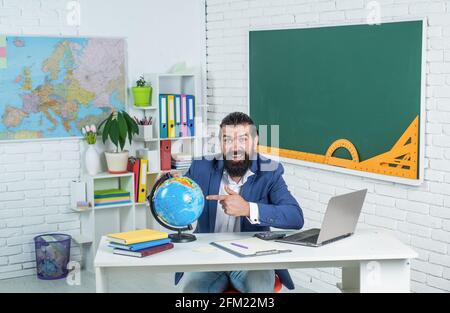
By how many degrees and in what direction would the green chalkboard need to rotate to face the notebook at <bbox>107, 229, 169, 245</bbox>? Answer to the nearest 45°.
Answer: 0° — it already faces it

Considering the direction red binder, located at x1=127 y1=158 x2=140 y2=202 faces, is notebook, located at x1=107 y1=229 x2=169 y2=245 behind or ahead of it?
ahead

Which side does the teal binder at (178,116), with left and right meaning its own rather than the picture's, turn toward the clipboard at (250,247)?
front

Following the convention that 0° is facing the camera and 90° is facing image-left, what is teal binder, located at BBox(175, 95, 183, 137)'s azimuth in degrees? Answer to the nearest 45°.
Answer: approximately 0°

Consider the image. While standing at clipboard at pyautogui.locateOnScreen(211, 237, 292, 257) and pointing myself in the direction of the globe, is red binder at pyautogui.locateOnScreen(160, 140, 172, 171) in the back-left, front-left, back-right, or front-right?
front-right

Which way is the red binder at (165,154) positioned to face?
toward the camera

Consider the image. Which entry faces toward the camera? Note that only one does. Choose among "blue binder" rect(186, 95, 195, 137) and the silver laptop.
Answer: the blue binder

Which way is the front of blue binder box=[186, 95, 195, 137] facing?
toward the camera

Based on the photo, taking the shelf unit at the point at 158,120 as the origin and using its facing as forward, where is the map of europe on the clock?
The map of europe is roughly at 2 o'clock from the shelf unit.

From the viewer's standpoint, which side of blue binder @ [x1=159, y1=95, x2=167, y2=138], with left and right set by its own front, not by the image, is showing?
front

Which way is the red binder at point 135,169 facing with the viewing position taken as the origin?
facing the viewer

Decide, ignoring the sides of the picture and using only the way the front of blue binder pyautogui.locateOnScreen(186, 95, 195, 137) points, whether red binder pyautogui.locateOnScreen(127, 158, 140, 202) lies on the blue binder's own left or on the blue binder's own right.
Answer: on the blue binder's own right

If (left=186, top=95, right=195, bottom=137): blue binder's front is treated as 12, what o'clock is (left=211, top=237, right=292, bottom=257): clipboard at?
The clipboard is roughly at 12 o'clock from the blue binder.

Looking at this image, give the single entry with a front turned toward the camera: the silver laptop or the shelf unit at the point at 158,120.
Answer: the shelf unit

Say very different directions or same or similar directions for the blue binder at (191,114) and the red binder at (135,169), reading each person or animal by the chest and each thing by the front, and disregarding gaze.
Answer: same or similar directions
